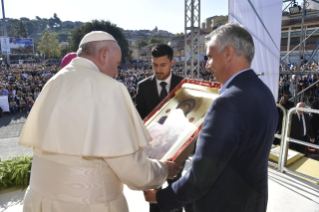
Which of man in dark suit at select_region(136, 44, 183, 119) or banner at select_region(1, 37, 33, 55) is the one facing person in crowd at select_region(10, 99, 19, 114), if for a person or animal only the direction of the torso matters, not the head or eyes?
the banner

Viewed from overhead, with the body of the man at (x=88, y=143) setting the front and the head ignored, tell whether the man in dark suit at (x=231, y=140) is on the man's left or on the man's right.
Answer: on the man's right

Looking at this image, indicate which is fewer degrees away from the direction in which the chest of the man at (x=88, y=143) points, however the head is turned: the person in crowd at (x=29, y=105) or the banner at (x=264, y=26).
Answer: the banner

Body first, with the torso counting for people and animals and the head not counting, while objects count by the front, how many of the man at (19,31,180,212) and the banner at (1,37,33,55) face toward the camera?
1

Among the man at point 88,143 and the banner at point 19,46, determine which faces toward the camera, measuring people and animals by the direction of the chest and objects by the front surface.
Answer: the banner

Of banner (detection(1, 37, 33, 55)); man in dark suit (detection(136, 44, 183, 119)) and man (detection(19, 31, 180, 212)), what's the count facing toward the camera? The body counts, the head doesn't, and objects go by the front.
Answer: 2

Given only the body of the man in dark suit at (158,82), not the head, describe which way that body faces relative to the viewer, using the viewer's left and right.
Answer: facing the viewer

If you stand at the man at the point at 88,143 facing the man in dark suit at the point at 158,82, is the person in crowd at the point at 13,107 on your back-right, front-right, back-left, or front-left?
front-left

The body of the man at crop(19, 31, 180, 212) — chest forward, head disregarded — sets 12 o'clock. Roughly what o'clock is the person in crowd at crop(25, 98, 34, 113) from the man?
The person in crowd is roughly at 10 o'clock from the man.

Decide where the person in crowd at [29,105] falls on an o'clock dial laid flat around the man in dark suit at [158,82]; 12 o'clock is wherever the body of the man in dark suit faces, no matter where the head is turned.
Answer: The person in crowd is roughly at 5 o'clock from the man in dark suit.

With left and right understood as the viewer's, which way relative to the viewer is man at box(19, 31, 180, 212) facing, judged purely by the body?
facing away from the viewer and to the right of the viewer

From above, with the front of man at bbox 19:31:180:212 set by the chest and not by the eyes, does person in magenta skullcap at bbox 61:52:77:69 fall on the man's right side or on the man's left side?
on the man's left side

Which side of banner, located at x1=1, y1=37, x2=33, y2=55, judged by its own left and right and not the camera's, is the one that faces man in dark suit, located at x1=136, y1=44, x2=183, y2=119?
front

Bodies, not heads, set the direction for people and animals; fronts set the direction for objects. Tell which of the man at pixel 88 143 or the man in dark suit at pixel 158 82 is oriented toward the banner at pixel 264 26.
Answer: the man

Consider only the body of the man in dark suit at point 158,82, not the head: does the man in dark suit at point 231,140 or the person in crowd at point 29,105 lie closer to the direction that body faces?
the man in dark suit

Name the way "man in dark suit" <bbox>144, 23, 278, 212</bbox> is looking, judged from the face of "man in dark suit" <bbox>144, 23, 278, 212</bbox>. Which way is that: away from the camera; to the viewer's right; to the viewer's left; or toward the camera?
to the viewer's left

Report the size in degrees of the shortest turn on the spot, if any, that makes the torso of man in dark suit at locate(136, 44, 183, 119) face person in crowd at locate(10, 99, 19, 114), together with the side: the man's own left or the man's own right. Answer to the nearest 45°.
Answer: approximately 135° to the man's own right
